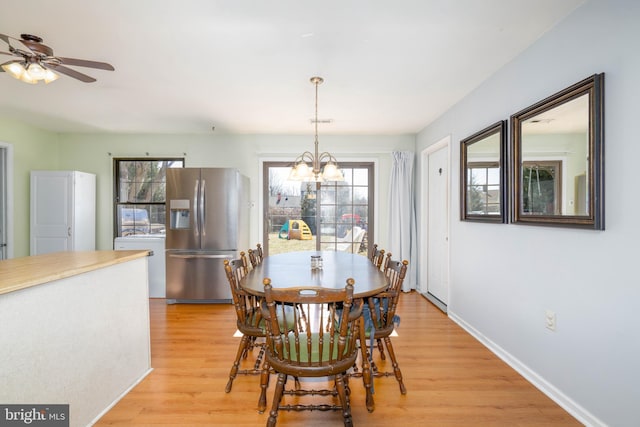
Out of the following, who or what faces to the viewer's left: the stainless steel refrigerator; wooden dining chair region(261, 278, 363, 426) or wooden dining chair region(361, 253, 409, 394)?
wooden dining chair region(361, 253, 409, 394)

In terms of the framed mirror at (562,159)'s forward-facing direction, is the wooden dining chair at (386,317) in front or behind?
in front

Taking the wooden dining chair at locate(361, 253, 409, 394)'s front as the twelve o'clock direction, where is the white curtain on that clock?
The white curtain is roughly at 3 o'clock from the wooden dining chair.

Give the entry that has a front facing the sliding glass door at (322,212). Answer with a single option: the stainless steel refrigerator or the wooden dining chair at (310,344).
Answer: the wooden dining chair

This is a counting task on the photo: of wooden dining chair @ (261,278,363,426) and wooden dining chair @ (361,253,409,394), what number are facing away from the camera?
1

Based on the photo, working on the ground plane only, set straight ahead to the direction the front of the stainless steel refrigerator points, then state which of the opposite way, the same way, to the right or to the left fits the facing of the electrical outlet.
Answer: to the right

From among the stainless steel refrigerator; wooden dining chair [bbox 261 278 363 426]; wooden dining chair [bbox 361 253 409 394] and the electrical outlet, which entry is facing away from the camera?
wooden dining chair [bbox 261 278 363 426]

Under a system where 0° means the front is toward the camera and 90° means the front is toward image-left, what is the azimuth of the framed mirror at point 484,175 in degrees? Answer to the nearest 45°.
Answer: approximately 45°

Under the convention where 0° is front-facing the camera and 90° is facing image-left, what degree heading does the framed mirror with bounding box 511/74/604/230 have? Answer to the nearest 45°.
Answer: approximately 45°

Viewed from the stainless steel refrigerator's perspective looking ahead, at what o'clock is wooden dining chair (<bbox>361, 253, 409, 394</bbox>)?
The wooden dining chair is roughly at 11 o'clock from the stainless steel refrigerator.

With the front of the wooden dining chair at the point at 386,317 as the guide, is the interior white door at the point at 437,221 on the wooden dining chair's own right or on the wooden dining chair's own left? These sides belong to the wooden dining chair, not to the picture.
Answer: on the wooden dining chair's own right

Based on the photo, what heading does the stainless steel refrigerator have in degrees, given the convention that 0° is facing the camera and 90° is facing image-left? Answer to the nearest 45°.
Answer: approximately 0°

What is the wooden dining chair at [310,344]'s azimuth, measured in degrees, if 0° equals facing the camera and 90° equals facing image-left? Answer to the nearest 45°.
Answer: approximately 180°

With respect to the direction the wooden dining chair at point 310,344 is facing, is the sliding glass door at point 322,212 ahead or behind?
ahead
